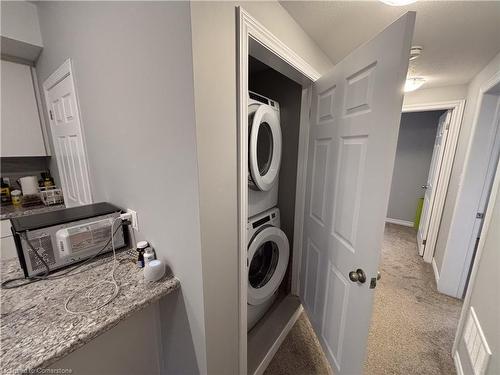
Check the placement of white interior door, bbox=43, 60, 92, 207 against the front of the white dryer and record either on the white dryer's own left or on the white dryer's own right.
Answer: on the white dryer's own right

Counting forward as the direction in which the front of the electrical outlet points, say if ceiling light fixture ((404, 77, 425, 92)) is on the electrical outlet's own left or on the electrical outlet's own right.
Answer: on the electrical outlet's own left
